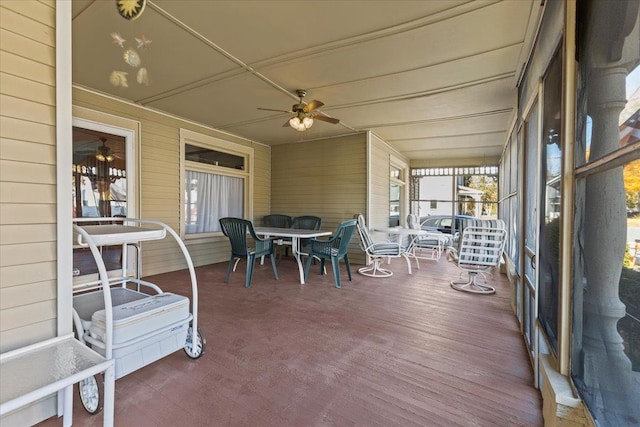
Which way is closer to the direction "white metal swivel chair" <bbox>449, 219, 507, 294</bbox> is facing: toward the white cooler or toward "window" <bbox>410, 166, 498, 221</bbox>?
the window

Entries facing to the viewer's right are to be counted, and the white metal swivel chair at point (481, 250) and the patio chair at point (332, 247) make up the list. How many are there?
0

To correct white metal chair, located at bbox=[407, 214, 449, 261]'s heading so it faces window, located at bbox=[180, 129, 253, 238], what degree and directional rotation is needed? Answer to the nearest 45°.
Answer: approximately 90° to its right

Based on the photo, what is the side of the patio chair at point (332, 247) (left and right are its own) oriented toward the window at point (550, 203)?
back

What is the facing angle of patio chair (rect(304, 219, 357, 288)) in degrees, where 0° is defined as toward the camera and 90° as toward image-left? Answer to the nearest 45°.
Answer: approximately 135°

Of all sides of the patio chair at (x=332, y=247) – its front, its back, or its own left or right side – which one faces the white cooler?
left

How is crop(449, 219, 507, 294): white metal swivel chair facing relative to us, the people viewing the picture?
facing away from the viewer and to the left of the viewer

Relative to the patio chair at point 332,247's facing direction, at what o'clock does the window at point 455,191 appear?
The window is roughly at 3 o'clock from the patio chair.

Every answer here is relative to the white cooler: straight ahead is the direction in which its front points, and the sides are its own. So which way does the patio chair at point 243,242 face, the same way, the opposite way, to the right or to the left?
to the left

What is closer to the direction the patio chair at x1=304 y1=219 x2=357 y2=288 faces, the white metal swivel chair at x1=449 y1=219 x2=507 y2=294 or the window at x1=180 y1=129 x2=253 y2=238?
the window

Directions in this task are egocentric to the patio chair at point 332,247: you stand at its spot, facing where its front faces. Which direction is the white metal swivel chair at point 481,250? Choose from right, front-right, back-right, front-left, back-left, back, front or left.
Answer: back-right
